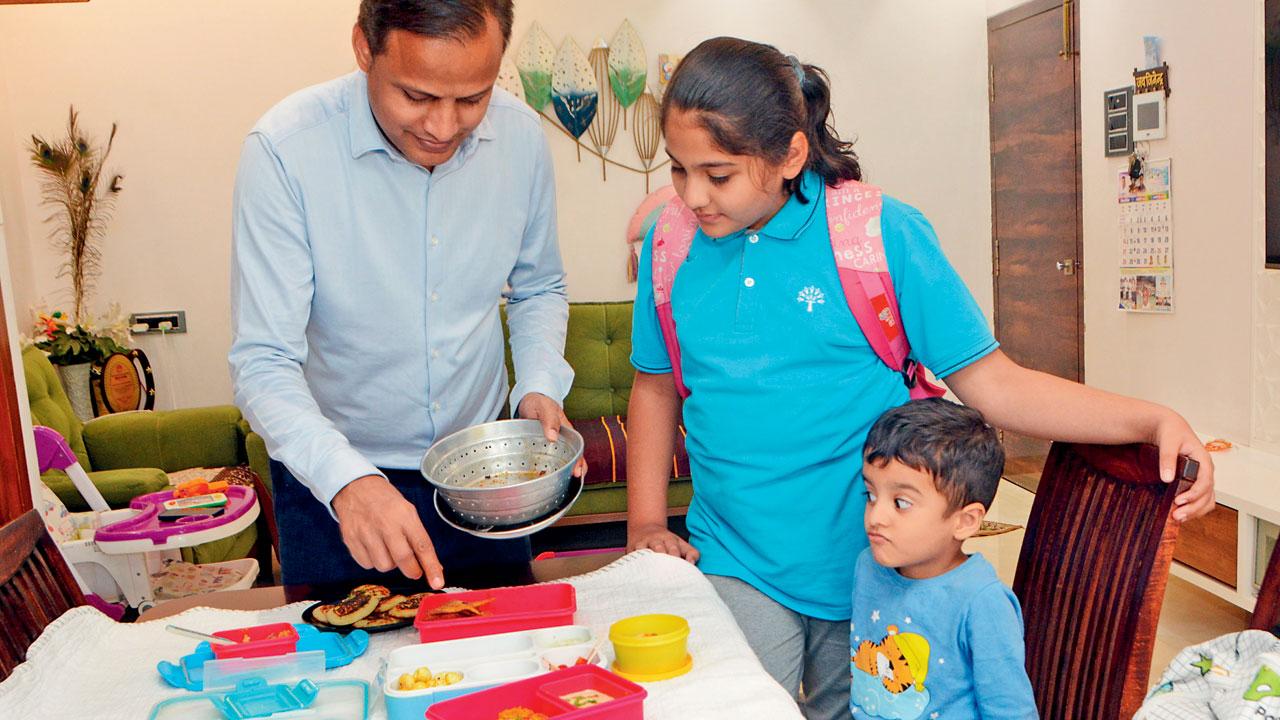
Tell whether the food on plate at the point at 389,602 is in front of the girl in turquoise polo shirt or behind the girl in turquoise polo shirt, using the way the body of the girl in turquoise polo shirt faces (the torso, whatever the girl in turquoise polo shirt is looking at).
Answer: in front

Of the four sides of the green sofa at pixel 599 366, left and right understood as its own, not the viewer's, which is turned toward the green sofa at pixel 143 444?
right

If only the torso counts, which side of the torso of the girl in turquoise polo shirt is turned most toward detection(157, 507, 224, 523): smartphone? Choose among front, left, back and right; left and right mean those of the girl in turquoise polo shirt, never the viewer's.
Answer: right

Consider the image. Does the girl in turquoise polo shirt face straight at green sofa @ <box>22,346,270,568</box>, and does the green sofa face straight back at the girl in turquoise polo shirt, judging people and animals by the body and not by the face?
no

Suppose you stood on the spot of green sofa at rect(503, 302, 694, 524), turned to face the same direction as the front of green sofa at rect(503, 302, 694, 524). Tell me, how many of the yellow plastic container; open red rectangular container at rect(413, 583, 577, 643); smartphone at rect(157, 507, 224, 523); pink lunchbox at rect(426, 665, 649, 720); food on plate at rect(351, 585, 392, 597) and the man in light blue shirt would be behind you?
0

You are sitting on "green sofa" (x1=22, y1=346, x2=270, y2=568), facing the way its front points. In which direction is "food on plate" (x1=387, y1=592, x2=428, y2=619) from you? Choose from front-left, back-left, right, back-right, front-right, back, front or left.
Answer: right

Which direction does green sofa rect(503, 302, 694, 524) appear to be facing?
toward the camera

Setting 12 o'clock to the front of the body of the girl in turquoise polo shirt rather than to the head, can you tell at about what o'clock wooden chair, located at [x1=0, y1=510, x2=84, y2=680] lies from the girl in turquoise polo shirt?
The wooden chair is roughly at 1 o'clock from the girl in turquoise polo shirt.

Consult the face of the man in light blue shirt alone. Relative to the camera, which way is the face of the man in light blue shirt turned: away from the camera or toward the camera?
toward the camera

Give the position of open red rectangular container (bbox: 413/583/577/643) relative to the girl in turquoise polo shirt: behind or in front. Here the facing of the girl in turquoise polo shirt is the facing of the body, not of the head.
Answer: in front

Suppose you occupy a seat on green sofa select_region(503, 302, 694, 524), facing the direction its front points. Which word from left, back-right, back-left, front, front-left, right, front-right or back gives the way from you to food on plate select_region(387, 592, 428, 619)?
front

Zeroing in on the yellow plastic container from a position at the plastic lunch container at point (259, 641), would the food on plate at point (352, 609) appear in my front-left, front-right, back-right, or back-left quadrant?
front-left

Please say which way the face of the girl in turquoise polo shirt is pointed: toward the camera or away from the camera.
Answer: toward the camera

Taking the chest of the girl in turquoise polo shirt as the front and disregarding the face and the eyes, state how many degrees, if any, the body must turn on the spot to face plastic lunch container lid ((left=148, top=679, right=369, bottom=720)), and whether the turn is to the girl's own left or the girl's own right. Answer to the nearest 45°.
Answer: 0° — they already face it

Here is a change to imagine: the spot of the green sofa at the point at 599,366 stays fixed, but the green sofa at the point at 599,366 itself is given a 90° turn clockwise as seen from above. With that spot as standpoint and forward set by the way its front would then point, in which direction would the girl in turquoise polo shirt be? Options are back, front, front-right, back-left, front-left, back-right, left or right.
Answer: left

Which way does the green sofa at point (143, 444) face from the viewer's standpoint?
to the viewer's right
